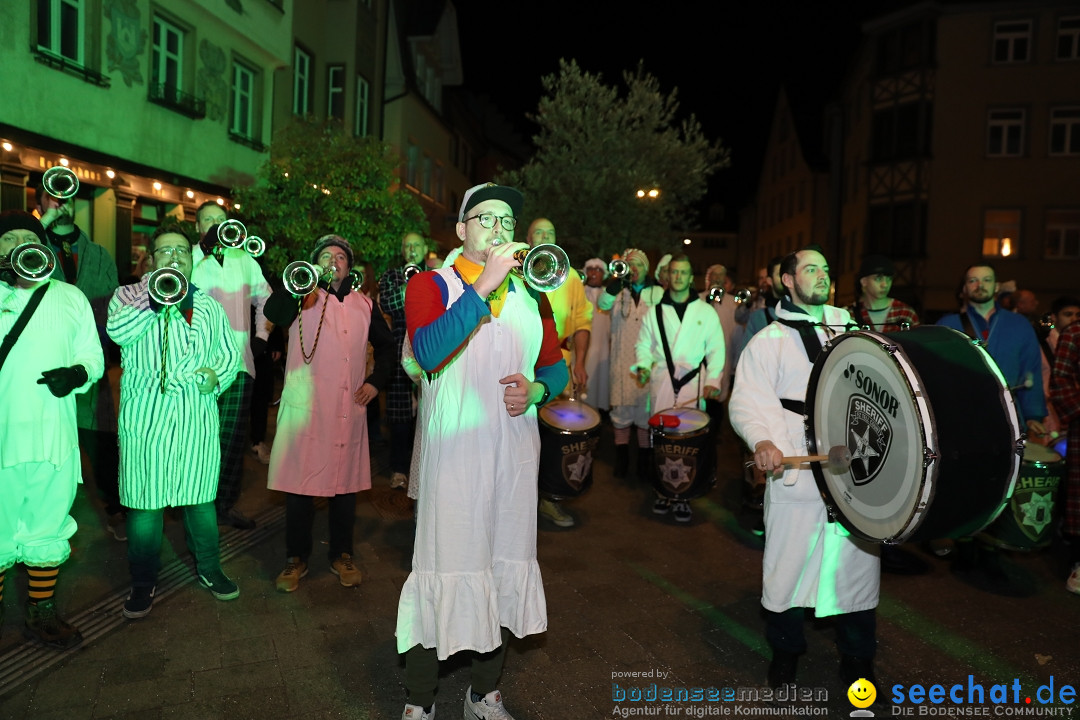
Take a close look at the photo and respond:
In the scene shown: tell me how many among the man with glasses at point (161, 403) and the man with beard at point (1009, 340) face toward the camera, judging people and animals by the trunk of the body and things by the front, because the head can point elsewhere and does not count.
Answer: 2

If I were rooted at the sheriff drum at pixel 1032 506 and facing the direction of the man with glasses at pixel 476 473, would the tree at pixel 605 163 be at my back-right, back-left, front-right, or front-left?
back-right

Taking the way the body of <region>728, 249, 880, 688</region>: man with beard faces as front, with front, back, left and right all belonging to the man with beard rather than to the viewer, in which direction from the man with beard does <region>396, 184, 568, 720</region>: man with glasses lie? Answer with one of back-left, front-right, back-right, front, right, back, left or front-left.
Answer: right

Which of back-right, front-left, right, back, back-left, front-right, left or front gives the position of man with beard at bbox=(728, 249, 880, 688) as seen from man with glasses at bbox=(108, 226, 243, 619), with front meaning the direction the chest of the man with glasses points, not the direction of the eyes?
front-left

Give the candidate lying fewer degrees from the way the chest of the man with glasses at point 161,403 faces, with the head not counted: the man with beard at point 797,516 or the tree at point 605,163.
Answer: the man with beard

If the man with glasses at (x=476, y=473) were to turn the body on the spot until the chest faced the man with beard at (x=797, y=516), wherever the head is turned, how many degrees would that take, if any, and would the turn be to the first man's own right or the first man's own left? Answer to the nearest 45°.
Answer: approximately 45° to the first man's own left

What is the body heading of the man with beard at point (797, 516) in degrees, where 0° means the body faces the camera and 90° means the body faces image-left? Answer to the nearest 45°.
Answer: approximately 315°

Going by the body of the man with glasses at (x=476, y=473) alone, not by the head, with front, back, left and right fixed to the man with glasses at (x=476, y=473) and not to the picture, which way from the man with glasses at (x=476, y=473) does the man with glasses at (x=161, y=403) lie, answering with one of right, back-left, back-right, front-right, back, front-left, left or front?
back

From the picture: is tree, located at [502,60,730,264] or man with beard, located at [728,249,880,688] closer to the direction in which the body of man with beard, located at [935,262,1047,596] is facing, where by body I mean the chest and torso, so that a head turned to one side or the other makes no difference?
the man with beard

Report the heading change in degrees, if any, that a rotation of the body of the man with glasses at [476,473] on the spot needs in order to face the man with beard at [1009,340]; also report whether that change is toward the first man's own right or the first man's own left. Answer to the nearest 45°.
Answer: approximately 90° to the first man's own left

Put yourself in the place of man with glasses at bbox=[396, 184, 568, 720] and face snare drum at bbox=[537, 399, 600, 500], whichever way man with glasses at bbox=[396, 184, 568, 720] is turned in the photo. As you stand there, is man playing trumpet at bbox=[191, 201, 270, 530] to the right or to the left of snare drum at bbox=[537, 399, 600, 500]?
left

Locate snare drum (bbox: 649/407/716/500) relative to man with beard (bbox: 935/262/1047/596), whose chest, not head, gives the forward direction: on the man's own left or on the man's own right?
on the man's own right

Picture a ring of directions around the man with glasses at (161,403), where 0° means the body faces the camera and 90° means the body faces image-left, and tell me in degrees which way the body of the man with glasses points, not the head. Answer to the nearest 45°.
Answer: approximately 0°

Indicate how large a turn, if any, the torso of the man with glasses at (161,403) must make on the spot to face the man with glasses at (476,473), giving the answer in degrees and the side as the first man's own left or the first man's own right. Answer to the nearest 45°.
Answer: approximately 45° to the first man's own left
